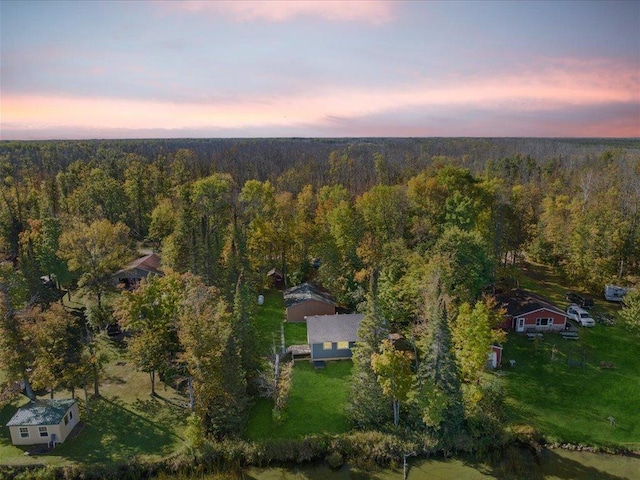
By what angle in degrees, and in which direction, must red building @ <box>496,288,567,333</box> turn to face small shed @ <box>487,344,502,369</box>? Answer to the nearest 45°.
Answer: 0° — it already faces it

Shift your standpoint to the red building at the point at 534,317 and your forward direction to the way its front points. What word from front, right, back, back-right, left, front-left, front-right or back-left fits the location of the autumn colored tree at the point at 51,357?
front-right

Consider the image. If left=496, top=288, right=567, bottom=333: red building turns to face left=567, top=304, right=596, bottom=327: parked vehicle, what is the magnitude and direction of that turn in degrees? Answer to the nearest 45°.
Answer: approximately 135° to its left

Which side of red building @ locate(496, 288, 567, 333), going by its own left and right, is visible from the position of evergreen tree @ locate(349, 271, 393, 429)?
front

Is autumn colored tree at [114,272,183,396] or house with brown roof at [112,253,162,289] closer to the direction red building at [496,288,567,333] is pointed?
the autumn colored tree

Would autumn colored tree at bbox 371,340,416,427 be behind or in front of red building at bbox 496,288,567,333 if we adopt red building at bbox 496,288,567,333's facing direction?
in front

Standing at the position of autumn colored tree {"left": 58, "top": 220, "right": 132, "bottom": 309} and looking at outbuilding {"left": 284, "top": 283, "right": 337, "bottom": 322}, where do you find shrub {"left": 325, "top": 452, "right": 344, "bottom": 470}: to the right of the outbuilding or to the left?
right

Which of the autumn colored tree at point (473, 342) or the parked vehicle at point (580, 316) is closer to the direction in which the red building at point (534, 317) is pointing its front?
the autumn colored tree

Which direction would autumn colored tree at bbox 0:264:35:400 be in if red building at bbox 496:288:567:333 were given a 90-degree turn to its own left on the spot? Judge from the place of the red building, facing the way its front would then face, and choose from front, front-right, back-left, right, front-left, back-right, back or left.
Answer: back-right

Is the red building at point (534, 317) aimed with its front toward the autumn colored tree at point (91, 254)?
no

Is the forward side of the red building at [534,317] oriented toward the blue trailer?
no

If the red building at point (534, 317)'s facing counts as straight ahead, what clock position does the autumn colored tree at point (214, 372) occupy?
The autumn colored tree is roughly at 1 o'clock from the red building.

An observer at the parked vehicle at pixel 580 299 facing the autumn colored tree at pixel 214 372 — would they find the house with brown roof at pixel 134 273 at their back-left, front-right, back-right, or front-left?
front-right

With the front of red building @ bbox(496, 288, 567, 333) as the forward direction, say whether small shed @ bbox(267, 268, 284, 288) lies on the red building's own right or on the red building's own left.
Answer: on the red building's own right

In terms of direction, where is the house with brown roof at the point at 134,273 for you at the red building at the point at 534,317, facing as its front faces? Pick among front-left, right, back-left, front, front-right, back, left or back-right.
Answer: right

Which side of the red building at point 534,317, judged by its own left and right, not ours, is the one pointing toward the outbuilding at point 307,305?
right

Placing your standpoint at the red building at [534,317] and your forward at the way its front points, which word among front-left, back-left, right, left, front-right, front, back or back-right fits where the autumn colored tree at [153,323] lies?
front-right

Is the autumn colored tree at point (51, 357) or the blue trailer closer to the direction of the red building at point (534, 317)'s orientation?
the autumn colored tree

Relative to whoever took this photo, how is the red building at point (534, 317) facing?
facing the viewer
